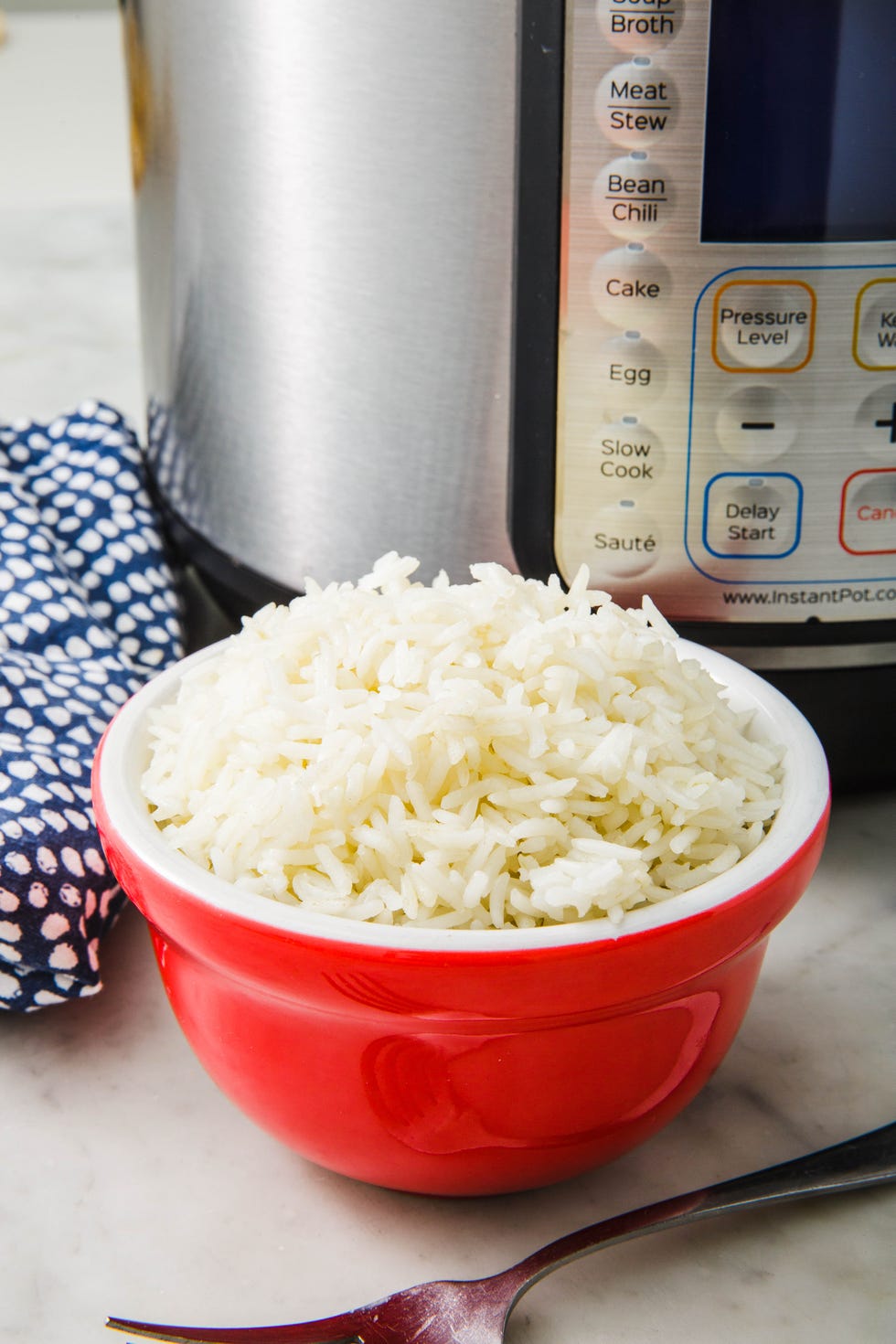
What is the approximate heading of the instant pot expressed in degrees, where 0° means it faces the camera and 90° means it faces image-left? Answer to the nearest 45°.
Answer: approximately 0°

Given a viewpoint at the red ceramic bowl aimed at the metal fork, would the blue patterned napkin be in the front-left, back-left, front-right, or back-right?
back-right
